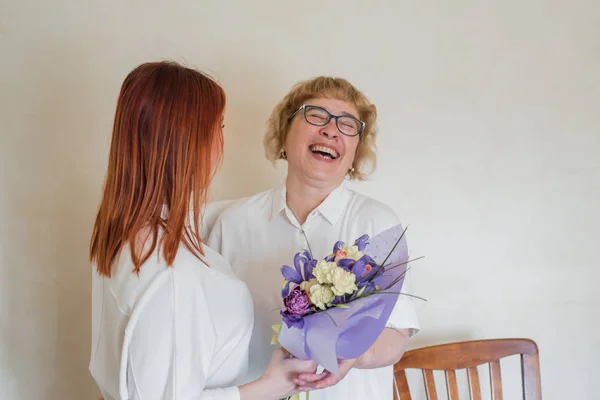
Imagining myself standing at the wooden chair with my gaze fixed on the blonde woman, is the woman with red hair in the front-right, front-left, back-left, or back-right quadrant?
front-left

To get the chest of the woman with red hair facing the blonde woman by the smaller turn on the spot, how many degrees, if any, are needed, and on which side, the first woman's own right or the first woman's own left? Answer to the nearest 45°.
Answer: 0° — they already face them

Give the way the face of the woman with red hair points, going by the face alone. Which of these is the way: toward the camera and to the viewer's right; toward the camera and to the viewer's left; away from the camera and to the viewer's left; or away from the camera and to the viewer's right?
away from the camera and to the viewer's right

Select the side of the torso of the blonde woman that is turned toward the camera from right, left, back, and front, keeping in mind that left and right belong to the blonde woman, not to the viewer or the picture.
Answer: front

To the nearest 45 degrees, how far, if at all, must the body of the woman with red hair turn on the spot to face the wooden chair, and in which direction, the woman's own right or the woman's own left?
0° — they already face it

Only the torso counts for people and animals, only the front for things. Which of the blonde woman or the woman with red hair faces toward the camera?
the blonde woman

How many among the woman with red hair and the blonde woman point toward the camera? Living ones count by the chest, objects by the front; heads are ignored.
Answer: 1

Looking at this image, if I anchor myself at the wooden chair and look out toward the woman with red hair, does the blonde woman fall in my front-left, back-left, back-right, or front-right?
front-right

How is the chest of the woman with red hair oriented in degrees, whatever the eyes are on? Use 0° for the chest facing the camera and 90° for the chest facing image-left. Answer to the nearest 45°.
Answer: approximately 225°

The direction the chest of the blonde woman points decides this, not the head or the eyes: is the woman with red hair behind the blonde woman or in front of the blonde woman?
in front

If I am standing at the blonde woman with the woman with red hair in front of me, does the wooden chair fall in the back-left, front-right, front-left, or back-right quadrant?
back-left
